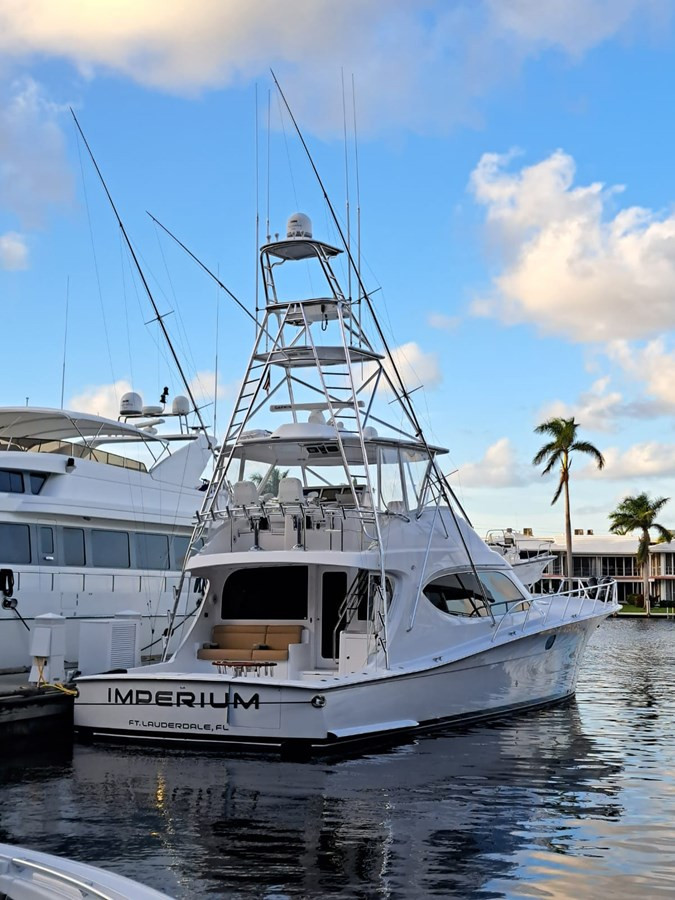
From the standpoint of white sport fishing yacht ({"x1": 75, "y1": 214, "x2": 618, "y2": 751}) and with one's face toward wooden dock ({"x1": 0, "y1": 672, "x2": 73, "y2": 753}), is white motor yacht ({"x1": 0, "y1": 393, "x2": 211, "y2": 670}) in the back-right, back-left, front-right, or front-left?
front-right

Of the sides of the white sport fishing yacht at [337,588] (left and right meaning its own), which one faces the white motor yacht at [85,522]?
left

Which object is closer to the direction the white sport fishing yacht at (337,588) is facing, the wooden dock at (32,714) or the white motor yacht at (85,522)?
the white motor yacht

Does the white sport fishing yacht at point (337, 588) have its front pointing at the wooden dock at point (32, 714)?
no

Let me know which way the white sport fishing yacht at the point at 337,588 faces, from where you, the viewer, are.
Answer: facing away from the viewer and to the right of the viewer

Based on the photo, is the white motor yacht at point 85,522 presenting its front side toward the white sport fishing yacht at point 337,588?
no

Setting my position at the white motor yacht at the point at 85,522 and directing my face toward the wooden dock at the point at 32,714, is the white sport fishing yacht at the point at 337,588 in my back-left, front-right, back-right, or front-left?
front-left
